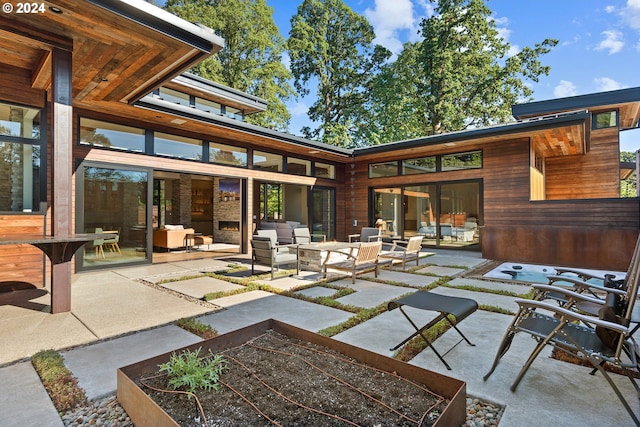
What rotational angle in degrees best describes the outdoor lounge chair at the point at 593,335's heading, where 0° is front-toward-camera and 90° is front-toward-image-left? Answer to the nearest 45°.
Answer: approximately 135°

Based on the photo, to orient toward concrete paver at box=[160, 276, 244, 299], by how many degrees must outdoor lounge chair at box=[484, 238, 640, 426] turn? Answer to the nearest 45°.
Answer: approximately 45° to its left

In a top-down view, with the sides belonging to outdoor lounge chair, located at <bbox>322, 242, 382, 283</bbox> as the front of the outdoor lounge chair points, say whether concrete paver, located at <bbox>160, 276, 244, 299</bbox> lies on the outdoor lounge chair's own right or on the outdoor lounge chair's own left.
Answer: on the outdoor lounge chair's own left

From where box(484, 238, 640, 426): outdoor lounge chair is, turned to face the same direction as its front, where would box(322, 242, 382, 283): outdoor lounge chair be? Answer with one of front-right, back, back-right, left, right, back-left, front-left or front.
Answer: front

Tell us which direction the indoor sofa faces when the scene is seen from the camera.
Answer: facing away from the viewer and to the right of the viewer

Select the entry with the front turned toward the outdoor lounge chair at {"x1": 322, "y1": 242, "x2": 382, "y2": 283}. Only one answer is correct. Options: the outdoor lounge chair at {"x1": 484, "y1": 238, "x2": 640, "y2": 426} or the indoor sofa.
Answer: the outdoor lounge chair at {"x1": 484, "y1": 238, "x2": 640, "y2": 426}

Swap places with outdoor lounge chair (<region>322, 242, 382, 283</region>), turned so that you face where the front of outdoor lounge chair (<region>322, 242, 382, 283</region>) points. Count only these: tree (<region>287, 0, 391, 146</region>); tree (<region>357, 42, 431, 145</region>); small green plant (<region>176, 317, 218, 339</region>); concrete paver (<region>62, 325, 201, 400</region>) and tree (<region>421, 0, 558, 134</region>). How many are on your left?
2
